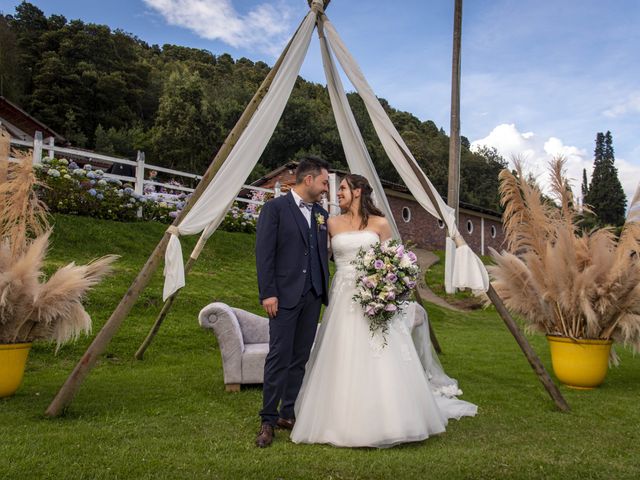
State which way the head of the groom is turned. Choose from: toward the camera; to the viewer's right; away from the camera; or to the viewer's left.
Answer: to the viewer's right

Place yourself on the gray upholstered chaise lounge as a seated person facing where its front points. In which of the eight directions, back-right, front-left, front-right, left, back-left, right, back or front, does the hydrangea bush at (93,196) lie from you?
back-right

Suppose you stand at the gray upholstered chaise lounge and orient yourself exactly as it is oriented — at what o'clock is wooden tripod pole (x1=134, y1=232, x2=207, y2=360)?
The wooden tripod pole is roughly at 4 o'clock from the gray upholstered chaise lounge.

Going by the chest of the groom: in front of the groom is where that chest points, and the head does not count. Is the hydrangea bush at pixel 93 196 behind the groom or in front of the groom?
behind

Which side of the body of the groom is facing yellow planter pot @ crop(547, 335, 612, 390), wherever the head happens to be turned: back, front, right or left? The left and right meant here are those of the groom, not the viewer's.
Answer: left

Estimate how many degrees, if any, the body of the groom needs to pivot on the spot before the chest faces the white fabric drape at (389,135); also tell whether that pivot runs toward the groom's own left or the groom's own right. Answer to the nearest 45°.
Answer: approximately 90° to the groom's own left

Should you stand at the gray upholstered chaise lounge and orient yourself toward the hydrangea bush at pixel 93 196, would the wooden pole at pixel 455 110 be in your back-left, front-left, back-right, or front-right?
front-right

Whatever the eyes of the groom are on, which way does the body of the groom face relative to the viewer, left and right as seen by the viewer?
facing the viewer and to the right of the viewer

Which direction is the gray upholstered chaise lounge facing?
toward the camera

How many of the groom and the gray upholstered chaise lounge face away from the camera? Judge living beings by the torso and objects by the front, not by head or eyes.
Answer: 0

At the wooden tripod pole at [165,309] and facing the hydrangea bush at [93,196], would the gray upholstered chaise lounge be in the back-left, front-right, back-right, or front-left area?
back-right

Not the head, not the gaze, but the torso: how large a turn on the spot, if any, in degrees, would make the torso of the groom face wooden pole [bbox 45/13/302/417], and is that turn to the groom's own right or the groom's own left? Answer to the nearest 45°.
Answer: approximately 135° to the groom's own right

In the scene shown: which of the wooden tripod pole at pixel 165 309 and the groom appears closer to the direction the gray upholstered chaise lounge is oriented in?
the groom

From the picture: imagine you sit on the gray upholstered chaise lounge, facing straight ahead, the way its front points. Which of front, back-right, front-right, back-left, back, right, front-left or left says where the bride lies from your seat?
front-left

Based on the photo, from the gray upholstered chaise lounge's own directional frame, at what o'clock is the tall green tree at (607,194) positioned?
The tall green tree is roughly at 7 o'clock from the gray upholstered chaise lounge.
